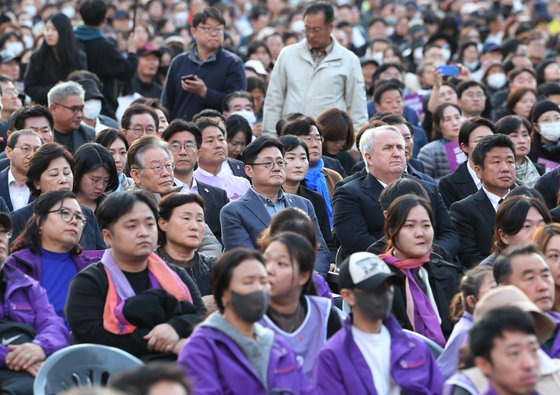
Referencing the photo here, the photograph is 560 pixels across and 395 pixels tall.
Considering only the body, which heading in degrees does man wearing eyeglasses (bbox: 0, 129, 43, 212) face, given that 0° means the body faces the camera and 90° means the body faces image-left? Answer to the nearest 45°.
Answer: approximately 315°

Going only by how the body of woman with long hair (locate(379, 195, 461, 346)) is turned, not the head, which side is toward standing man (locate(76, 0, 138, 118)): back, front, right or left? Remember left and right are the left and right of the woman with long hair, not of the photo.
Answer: back

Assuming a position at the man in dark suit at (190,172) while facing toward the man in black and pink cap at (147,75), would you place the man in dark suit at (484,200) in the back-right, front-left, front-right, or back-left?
back-right

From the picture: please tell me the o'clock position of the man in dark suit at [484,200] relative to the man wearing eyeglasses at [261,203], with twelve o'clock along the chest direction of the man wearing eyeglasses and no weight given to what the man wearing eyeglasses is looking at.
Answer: The man in dark suit is roughly at 10 o'clock from the man wearing eyeglasses.

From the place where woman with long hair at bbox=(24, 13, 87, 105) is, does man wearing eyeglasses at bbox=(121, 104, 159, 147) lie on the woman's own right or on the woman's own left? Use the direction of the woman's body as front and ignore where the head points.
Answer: on the woman's own left

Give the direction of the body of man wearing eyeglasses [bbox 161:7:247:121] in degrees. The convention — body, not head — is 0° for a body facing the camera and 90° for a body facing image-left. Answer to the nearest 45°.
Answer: approximately 0°
